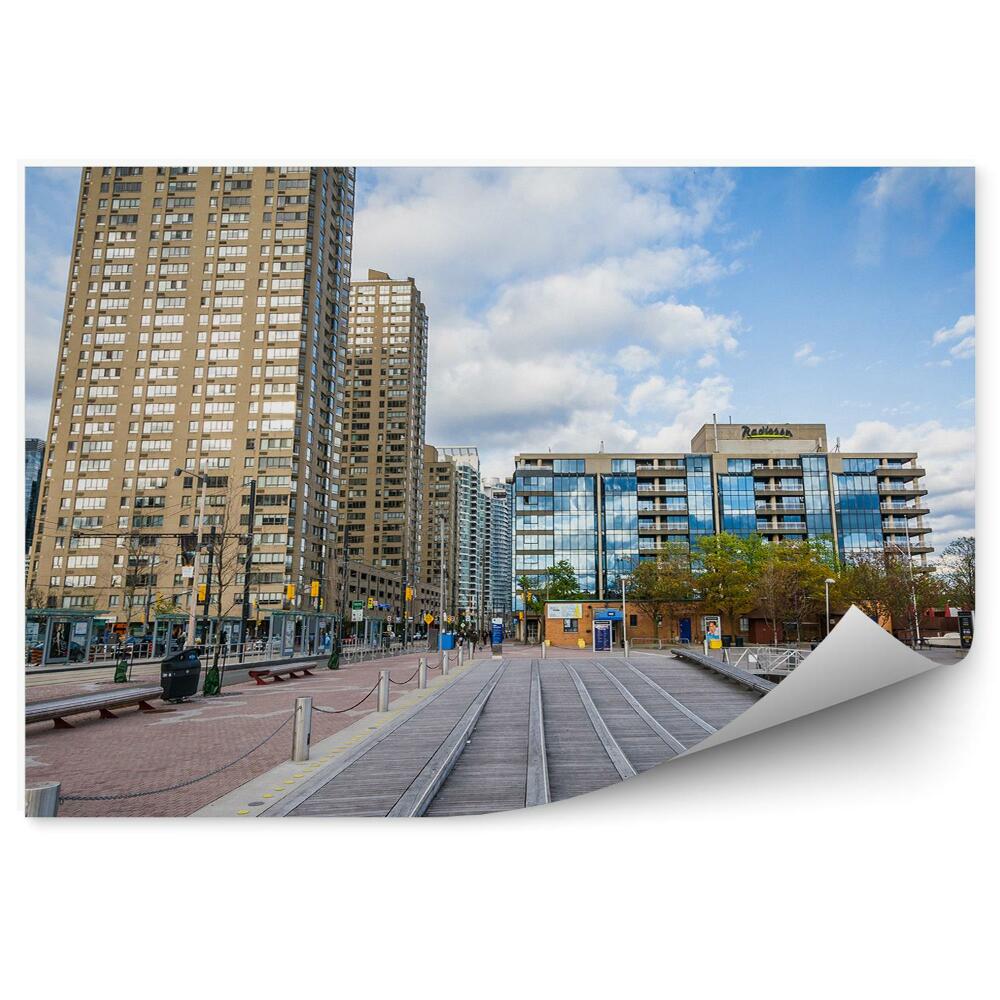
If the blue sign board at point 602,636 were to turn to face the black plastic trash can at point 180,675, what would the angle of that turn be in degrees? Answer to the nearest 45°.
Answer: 0° — it already faces it

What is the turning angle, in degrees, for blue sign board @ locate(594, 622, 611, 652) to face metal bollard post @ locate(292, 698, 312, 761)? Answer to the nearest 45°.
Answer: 0° — it already faces it

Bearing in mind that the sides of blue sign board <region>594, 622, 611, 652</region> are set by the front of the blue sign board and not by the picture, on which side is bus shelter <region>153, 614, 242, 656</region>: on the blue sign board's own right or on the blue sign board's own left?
on the blue sign board's own right

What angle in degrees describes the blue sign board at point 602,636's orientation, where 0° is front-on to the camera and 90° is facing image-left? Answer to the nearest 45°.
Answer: approximately 0°
